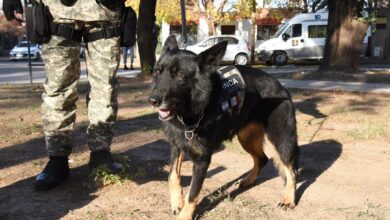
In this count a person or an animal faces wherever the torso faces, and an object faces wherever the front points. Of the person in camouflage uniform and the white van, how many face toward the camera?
1

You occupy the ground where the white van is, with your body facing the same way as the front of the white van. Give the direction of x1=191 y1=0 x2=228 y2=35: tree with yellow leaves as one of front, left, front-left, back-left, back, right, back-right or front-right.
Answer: front-right

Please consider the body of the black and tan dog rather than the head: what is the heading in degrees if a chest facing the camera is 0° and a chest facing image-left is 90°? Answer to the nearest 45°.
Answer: approximately 45°

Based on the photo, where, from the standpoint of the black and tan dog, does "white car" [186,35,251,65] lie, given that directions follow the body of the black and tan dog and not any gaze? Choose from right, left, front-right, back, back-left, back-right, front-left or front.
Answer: back-right

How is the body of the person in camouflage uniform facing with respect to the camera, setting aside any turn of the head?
toward the camera

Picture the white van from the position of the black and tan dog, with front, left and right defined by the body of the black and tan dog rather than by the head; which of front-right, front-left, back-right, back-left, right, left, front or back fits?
back-right

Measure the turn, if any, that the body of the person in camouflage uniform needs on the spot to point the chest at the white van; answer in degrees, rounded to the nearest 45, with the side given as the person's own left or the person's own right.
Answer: approximately 135° to the person's own left

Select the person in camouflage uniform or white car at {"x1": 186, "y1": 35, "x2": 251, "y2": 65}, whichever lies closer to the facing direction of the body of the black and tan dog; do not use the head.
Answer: the person in camouflage uniform

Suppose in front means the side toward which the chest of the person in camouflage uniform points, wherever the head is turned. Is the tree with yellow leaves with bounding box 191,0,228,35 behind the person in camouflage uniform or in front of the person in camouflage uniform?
behind

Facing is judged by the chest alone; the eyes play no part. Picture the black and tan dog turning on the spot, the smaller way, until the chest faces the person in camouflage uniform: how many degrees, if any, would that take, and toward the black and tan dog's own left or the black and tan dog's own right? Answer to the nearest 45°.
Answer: approximately 45° to the black and tan dog's own right

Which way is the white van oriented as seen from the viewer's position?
to the viewer's left
